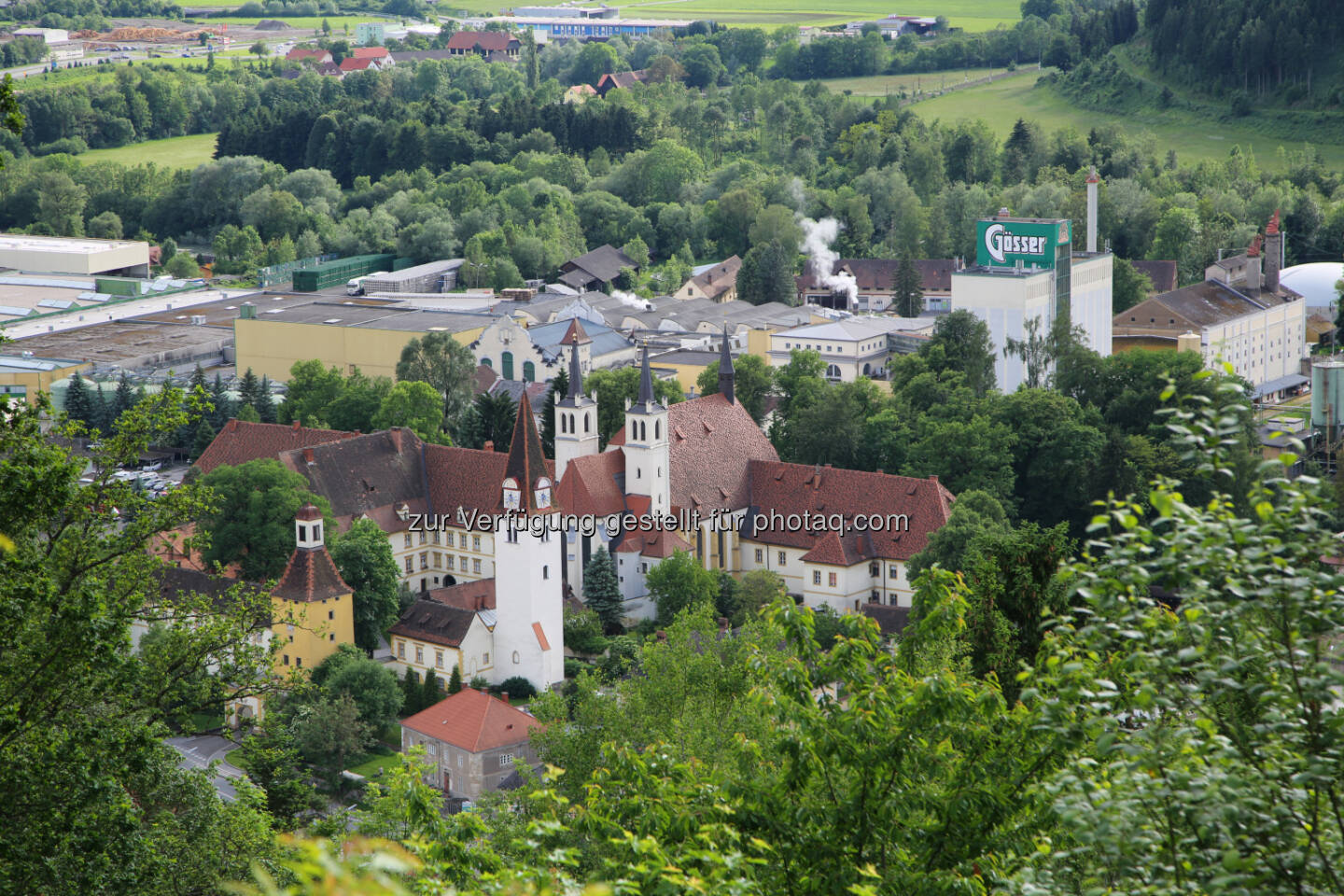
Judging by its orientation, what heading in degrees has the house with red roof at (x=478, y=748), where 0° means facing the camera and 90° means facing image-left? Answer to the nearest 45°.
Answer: approximately 45°
